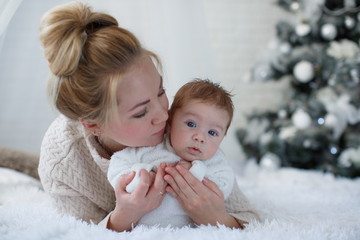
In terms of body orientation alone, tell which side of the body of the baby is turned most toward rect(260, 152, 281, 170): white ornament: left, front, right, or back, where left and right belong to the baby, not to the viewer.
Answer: back

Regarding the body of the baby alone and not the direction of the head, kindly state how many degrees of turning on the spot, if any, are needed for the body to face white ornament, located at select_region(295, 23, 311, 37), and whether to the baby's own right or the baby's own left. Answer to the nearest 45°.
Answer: approximately 135° to the baby's own left

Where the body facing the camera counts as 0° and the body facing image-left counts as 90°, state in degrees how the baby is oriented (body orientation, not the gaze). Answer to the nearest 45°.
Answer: approximately 0°

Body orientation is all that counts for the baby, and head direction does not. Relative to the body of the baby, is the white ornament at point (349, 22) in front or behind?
behind

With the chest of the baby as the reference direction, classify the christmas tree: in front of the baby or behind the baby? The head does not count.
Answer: behind

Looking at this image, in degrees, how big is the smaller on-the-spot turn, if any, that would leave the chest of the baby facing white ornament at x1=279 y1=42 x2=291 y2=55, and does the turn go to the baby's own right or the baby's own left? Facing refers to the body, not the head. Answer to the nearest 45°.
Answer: approximately 135° to the baby's own left

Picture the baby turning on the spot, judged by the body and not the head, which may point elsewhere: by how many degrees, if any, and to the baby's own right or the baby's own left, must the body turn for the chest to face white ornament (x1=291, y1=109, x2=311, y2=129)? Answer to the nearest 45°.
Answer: approximately 135° to the baby's own left
